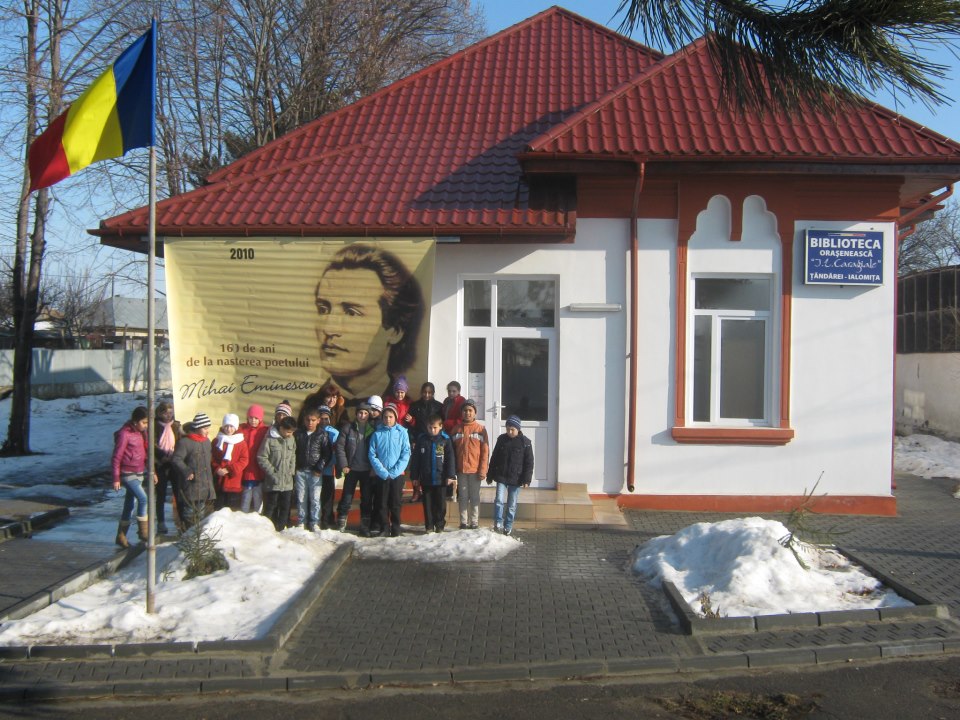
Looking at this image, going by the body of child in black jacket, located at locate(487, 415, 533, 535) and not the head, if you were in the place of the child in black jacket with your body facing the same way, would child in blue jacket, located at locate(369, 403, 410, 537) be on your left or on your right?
on your right

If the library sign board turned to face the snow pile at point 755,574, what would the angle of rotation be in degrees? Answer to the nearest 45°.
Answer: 0° — it already faces it

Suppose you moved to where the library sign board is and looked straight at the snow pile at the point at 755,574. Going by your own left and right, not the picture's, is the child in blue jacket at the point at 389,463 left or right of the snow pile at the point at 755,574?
right

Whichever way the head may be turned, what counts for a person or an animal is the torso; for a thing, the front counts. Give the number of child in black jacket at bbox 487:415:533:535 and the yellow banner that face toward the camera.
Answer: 2
